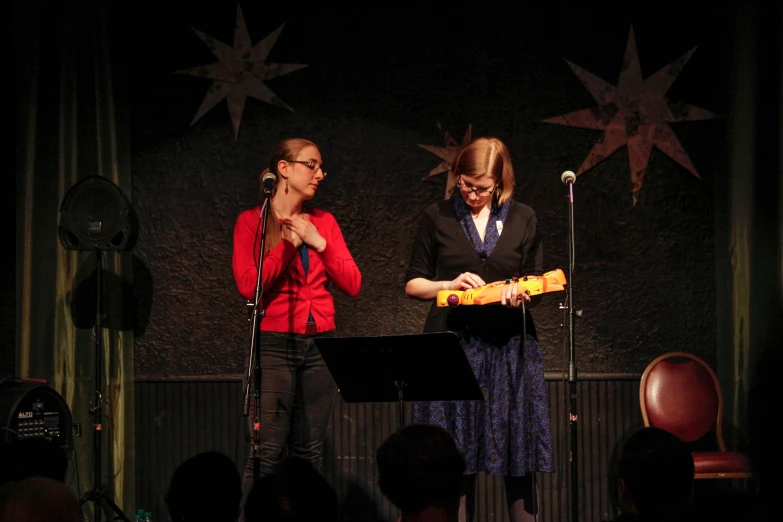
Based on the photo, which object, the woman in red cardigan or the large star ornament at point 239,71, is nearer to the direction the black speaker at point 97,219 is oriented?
the woman in red cardigan

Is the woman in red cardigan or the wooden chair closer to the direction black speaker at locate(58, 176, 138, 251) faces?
the woman in red cardigan

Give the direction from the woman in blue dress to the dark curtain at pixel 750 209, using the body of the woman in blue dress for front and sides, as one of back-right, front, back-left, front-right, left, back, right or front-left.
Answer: back-left

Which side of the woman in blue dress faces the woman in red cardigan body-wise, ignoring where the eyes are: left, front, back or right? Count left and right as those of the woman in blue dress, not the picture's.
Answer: right

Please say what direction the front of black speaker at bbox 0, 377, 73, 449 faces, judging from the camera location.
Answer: facing away from the viewer

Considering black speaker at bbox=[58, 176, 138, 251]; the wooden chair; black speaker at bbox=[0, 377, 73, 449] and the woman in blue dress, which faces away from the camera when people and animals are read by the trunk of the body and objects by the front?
black speaker at bbox=[0, 377, 73, 449]

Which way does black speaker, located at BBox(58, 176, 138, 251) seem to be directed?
toward the camera

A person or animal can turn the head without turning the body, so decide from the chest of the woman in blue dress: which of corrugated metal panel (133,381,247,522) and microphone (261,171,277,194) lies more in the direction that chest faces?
the microphone

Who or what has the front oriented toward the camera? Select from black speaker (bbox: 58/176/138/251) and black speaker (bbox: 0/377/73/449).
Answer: black speaker (bbox: 58/176/138/251)

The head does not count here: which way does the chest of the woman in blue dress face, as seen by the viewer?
toward the camera

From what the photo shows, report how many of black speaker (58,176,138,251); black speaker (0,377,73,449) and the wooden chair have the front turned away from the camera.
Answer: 1

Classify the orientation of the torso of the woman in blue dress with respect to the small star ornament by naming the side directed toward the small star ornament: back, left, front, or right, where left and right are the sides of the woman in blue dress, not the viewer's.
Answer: back
